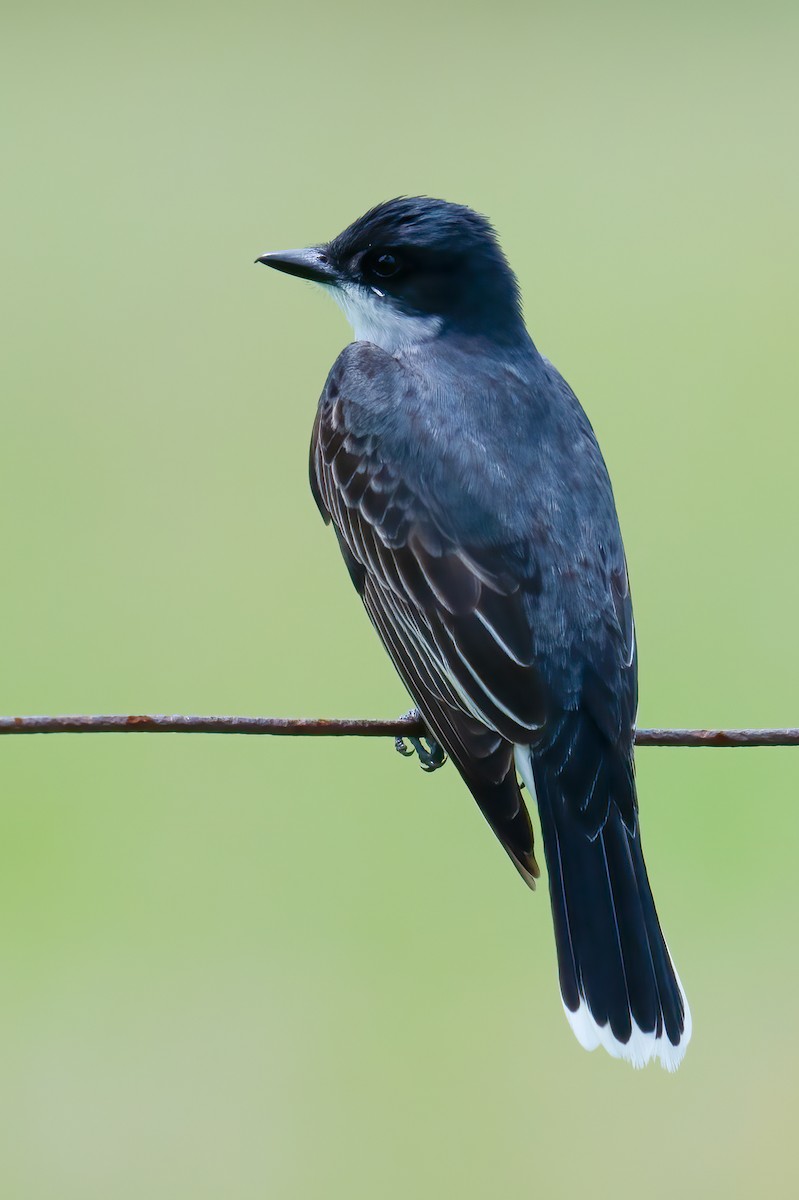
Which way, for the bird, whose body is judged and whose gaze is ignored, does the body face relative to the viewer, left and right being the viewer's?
facing away from the viewer and to the left of the viewer
